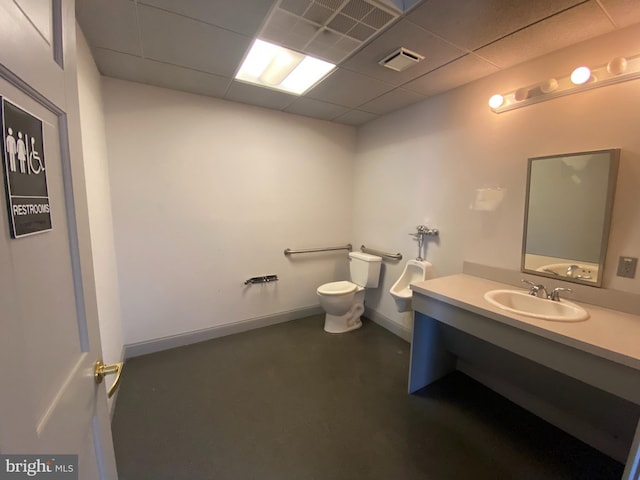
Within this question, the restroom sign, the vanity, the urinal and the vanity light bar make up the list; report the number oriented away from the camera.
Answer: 0

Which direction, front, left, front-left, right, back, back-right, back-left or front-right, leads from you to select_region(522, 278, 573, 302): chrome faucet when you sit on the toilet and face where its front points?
left

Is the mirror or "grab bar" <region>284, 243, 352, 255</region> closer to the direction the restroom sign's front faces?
the mirror

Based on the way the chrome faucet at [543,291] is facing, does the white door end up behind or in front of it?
in front

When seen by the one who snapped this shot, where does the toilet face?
facing the viewer and to the left of the viewer

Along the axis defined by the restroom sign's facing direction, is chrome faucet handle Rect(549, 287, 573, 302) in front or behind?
in front

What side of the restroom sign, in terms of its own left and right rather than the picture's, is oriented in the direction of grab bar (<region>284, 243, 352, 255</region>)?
left

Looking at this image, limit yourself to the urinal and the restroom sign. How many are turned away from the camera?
0

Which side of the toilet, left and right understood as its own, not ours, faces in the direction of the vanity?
left

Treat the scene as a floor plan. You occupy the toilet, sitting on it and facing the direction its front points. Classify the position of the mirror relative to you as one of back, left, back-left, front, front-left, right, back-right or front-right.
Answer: left

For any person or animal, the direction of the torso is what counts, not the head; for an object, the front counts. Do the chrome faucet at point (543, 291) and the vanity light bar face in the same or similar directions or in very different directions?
same or similar directions

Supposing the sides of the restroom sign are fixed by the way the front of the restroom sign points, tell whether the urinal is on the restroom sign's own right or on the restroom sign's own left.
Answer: on the restroom sign's own left

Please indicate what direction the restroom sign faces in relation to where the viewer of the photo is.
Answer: facing the viewer and to the right of the viewer

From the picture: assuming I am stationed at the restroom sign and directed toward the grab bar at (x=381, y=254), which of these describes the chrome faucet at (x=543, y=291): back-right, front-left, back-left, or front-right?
front-right
